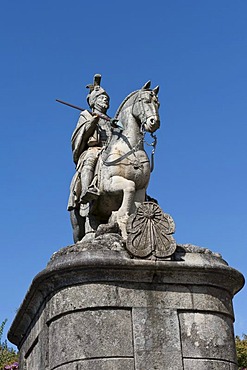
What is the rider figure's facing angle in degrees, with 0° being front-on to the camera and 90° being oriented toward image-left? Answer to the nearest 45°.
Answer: approximately 315°

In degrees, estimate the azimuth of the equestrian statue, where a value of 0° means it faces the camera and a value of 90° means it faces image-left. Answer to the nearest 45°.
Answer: approximately 315°
